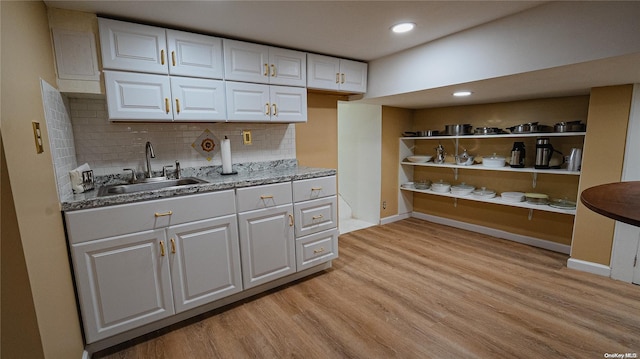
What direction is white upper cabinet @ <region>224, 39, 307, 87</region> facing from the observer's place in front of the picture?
facing the viewer and to the right of the viewer

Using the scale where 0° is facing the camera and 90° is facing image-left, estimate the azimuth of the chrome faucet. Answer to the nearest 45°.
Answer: approximately 0°

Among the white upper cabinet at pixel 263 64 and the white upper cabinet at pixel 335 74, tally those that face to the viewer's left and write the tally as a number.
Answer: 0

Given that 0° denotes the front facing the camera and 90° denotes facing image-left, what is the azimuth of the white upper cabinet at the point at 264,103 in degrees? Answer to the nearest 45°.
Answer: approximately 315°

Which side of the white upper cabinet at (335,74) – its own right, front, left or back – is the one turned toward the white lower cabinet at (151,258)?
right

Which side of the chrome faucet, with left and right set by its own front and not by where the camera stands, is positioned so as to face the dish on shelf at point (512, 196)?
left

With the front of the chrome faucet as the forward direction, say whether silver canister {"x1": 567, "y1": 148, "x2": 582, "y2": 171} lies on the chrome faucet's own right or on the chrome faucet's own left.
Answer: on the chrome faucet's own left

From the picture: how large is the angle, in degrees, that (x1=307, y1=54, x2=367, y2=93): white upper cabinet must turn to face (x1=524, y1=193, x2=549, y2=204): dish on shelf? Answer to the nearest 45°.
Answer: approximately 45° to its left

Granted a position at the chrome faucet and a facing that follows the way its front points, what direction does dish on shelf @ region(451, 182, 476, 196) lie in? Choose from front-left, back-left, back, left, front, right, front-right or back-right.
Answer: left
